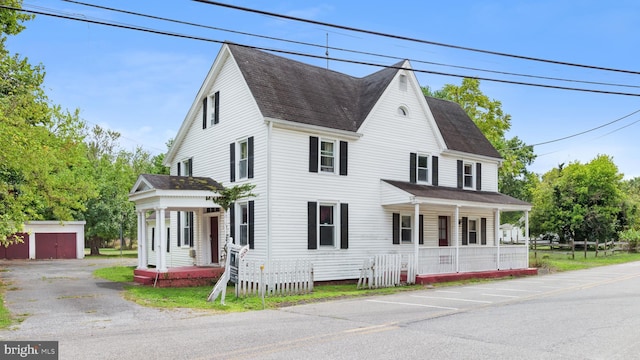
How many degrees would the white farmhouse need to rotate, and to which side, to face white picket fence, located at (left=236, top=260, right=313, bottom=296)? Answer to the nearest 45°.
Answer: approximately 45° to its right

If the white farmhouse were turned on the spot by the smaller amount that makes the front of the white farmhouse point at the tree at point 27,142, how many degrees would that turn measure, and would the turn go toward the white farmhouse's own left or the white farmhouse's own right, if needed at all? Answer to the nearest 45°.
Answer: approximately 135° to the white farmhouse's own right

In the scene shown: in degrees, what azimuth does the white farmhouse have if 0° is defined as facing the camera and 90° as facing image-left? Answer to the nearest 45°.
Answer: approximately 315°

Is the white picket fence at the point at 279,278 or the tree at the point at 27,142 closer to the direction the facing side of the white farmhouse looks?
the white picket fence

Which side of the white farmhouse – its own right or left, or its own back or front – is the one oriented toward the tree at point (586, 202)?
left
